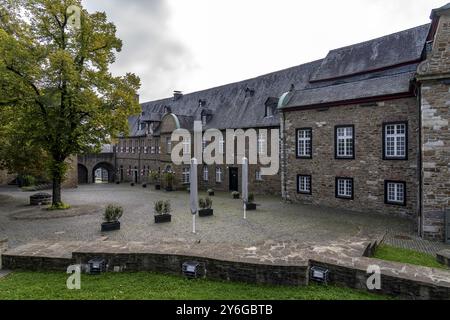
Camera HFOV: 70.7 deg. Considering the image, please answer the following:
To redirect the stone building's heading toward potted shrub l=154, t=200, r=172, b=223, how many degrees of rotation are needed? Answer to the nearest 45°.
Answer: approximately 45° to its right

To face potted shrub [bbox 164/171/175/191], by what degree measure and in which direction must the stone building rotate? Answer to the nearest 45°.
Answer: approximately 90° to its right

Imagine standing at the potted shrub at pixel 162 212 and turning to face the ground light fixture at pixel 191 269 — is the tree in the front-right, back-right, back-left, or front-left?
back-right

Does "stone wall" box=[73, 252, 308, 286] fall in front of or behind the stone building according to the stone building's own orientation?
in front

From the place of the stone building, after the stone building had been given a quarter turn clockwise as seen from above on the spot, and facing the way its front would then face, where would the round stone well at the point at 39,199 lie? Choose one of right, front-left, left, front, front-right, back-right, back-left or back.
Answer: front-left

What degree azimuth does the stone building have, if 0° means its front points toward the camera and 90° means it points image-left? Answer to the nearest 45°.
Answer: approximately 45°

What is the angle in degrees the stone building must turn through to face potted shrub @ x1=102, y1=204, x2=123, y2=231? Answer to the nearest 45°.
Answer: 0° — it already faces it

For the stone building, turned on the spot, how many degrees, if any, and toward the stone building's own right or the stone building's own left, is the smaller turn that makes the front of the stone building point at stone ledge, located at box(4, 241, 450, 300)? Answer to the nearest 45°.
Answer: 0° — it already faces it

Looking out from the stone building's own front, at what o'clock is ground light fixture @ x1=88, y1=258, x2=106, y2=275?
The ground light fixture is roughly at 12 o'clock from the stone building.
